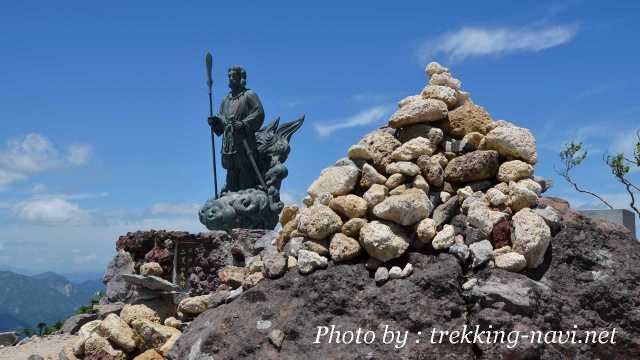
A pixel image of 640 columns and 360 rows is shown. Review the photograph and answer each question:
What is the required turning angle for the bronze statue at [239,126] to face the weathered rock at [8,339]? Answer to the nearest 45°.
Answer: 0° — it already faces it

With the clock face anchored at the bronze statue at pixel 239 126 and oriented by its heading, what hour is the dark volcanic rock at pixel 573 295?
The dark volcanic rock is roughly at 10 o'clock from the bronze statue.

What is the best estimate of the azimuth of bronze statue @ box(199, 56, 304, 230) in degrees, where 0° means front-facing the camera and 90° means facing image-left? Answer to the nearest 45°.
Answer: approximately 45°

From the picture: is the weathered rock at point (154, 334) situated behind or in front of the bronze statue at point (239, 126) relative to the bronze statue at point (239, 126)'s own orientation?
in front

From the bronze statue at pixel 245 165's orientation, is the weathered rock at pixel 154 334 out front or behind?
out front

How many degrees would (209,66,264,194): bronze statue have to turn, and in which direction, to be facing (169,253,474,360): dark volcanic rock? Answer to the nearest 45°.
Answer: approximately 45° to its left

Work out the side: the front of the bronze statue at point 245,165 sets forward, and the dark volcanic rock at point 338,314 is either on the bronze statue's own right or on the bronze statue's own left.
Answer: on the bronze statue's own left

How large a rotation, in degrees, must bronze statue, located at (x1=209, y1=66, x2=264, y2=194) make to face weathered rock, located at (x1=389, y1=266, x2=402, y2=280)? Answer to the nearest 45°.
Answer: approximately 45° to its left

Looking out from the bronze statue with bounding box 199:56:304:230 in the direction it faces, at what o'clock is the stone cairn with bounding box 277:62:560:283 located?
The stone cairn is roughly at 10 o'clock from the bronze statue.
